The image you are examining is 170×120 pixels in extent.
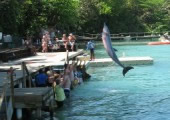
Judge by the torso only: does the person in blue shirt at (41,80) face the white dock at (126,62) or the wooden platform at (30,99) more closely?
the white dock

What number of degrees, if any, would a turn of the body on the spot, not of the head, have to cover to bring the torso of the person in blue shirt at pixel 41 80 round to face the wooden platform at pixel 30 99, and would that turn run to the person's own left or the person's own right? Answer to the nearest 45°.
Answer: approximately 180°

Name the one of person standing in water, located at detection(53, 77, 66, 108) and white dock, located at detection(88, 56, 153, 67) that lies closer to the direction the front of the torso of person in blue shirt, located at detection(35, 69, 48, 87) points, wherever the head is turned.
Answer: the white dock

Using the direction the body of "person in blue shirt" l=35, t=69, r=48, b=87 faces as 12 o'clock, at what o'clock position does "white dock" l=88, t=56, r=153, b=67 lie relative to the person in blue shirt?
The white dock is roughly at 1 o'clock from the person in blue shirt.
